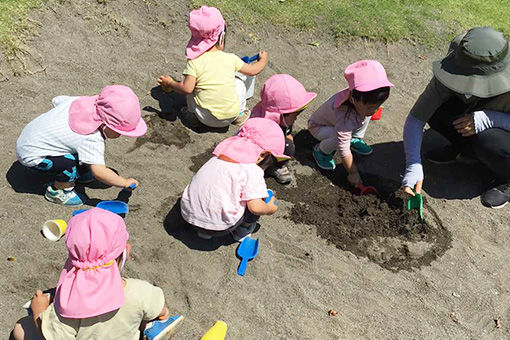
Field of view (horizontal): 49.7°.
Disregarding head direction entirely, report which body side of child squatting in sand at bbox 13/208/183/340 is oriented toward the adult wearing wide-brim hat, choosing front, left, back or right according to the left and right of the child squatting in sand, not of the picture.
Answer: right

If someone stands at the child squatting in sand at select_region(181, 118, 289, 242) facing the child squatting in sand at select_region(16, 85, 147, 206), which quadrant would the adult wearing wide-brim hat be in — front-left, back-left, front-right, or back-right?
back-right

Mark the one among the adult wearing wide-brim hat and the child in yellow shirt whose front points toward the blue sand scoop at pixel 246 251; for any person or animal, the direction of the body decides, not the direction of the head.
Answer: the adult wearing wide-brim hat

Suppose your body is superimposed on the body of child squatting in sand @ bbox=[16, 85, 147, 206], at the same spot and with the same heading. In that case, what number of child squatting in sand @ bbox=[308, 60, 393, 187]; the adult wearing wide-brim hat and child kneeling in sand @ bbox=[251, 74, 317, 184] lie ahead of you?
3

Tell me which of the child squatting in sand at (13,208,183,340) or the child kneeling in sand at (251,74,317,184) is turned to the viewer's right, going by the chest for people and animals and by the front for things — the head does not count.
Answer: the child kneeling in sand

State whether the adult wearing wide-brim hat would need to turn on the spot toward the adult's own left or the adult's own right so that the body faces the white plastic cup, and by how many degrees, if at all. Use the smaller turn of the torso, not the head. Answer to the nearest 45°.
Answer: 0° — they already face it

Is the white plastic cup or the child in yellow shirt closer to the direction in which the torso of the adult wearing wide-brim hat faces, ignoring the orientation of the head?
the white plastic cup

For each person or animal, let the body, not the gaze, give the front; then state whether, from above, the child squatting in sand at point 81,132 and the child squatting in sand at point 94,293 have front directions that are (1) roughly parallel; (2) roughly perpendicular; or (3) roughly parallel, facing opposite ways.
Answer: roughly perpendicular

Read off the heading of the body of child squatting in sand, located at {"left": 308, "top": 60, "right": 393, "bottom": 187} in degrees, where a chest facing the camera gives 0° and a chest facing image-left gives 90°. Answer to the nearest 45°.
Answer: approximately 315°

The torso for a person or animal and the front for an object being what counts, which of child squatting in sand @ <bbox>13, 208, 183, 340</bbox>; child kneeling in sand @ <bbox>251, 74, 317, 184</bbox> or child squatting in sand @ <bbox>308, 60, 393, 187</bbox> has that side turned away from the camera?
child squatting in sand @ <bbox>13, 208, 183, 340</bbox>

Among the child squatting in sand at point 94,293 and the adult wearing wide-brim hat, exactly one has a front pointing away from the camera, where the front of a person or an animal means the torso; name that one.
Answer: the child squatting in sand

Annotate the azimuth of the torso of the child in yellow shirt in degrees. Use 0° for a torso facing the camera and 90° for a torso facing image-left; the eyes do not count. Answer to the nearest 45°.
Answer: approximately 225°

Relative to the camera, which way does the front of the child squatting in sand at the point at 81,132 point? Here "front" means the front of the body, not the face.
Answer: to the viewer's right

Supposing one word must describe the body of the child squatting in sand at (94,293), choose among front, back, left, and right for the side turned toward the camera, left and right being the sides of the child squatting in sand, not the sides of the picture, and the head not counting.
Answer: back

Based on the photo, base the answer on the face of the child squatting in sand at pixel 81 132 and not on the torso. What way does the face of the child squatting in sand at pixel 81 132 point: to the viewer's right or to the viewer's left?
to the viewer's right
